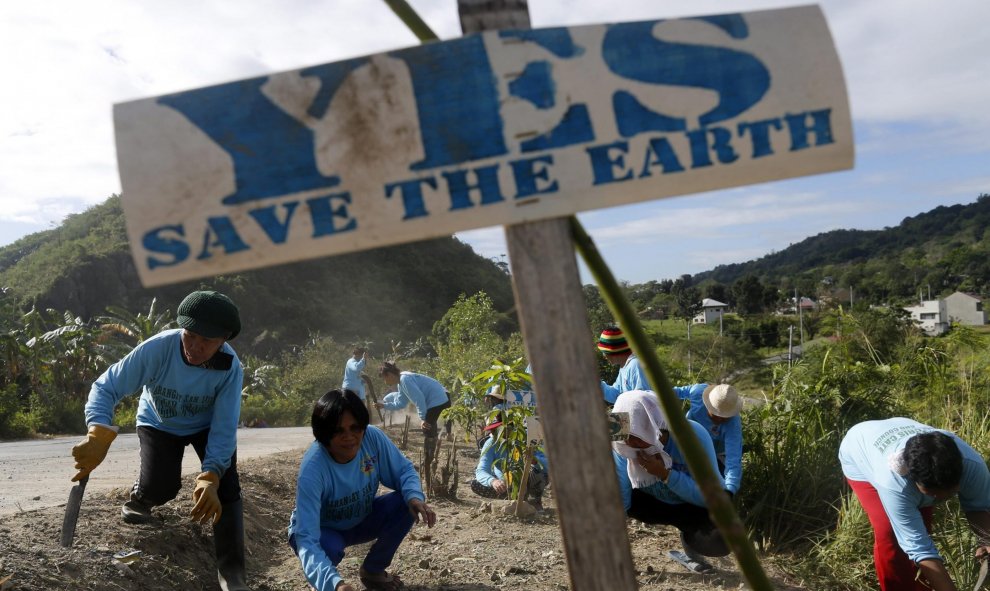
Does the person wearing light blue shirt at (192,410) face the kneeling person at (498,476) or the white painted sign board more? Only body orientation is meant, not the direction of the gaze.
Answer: the white painted sign board

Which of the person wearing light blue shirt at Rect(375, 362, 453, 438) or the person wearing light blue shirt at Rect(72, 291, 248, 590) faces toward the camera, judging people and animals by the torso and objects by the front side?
the person wearing light blue shirt at Rect(72, 291, 248, 590)

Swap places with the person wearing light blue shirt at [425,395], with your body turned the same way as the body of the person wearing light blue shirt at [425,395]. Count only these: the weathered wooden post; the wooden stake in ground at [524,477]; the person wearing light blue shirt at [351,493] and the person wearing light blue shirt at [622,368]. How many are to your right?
0

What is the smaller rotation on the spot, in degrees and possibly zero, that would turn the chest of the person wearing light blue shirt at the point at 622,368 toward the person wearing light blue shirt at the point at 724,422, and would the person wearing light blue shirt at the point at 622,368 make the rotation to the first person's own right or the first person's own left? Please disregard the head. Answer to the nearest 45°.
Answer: approximately 90° to the first person's own left

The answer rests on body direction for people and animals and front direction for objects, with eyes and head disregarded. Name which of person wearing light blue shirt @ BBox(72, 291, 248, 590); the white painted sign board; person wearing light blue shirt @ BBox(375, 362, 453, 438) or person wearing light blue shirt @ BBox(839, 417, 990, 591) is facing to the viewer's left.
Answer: person wearing light blue shirt @ BBox(375, 362, 453, 438)

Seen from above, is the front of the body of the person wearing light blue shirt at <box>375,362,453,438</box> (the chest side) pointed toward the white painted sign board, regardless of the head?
no

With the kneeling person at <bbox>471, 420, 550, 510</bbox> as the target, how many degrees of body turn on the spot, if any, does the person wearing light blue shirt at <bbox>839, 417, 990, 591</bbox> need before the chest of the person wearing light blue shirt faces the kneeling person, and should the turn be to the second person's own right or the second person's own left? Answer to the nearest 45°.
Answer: approximately 180°

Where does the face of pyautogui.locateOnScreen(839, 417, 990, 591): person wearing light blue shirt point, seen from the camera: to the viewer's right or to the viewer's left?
to the viewer's right

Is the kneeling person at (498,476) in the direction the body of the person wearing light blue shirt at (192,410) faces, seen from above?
no

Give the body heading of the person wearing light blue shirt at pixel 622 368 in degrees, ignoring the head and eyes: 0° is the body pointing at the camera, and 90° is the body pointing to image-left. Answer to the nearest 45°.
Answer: approximately 45°

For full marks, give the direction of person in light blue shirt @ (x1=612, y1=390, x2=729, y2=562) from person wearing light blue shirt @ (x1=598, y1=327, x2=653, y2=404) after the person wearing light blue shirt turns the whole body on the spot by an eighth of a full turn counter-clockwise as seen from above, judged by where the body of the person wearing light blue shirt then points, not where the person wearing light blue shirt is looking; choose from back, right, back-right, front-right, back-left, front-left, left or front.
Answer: front

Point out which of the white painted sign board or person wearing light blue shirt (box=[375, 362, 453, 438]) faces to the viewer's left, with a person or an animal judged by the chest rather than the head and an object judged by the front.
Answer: the person wearing light blue shirt

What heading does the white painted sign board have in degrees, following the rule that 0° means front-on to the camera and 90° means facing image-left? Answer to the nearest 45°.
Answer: approximately 0°

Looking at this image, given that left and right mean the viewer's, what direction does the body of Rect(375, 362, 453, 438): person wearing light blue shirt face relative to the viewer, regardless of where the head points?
facing to the left of the viewer

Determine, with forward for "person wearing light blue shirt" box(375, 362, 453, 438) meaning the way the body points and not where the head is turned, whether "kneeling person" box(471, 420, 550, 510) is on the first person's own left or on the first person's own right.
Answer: on the first person's own left

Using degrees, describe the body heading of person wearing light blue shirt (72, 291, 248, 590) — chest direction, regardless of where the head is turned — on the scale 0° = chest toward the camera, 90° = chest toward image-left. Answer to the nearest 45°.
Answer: approximately 0°

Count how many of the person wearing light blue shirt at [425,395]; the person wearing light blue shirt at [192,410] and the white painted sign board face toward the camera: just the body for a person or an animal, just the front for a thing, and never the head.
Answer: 2

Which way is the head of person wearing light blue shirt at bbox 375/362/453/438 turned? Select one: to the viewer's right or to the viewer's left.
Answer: to the viewer's left

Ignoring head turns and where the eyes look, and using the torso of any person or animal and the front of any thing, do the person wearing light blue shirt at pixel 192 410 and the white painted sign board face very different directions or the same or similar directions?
same or similar directions

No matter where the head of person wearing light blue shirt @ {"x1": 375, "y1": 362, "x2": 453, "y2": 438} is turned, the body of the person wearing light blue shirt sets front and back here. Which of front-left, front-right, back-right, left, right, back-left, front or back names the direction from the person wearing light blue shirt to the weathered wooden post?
left

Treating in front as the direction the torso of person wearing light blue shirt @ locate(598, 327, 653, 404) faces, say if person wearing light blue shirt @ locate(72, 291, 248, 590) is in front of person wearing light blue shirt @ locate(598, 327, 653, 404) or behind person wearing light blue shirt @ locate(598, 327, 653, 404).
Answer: in front
